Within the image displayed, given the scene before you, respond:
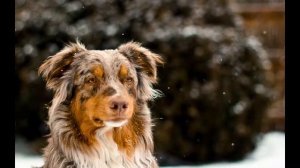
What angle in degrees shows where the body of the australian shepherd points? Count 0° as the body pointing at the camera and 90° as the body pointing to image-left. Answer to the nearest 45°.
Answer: approximately 0°
